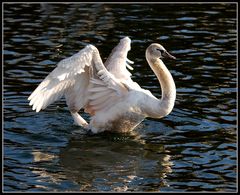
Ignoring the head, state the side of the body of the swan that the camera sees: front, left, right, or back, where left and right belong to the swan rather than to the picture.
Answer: right
